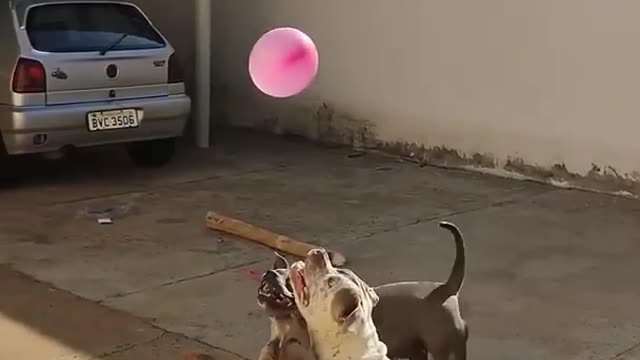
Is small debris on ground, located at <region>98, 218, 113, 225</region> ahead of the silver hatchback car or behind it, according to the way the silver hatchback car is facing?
behind

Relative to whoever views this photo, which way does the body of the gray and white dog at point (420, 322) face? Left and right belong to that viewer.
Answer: facing to the left of the viewer

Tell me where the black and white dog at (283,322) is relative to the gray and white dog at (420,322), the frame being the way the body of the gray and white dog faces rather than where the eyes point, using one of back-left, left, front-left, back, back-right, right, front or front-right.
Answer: front-left

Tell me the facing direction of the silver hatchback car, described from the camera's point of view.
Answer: facing away from the viewer and to the left of the viewer

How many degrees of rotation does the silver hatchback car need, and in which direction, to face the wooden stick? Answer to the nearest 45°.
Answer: approximately 180°
